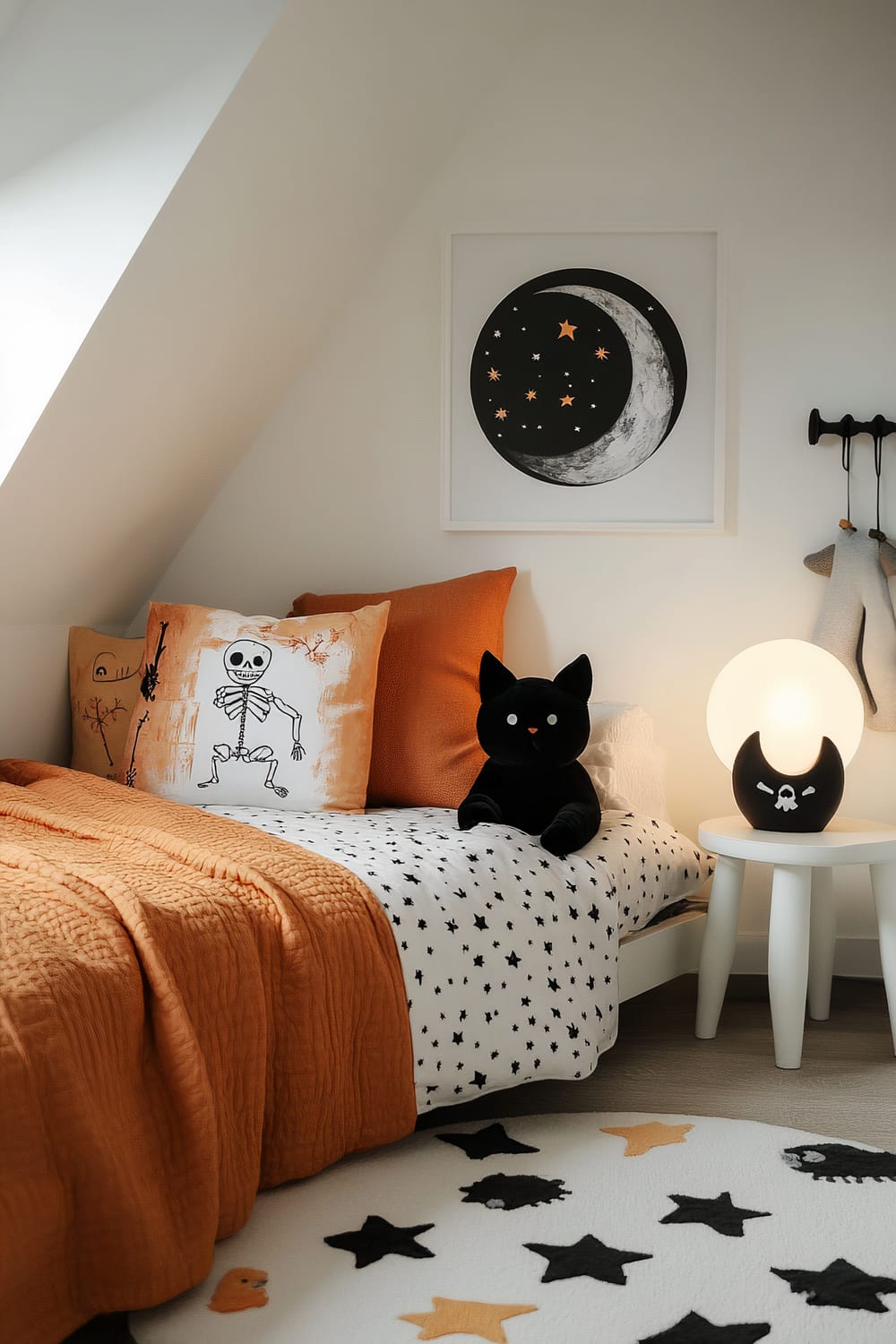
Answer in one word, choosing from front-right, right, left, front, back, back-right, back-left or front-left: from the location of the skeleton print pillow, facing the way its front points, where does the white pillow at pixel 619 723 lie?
left

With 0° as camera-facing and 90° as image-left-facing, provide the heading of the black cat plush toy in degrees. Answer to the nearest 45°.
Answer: approximately 0°

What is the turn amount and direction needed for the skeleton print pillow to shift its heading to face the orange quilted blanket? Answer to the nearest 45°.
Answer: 0° — it already faces it

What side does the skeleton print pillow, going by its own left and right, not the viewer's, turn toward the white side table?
left

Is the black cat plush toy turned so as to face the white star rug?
yes

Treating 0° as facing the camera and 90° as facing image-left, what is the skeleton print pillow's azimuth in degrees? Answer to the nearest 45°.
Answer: approximately 0°
